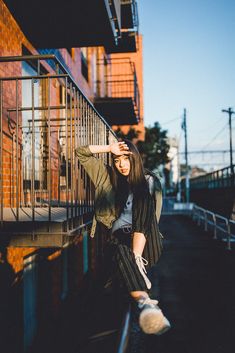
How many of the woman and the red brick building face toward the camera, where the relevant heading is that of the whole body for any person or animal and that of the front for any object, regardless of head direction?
1

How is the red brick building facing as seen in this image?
to the viewer's right

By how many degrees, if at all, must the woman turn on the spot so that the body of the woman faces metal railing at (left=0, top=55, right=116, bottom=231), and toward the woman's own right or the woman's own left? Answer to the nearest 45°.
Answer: approximately 135° to the woman's own right

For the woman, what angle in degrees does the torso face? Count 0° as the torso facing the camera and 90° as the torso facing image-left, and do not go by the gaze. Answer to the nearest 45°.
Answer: approximately 0°

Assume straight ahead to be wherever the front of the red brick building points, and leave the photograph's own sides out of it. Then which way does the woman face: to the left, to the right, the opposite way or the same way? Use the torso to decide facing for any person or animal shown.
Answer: to the right

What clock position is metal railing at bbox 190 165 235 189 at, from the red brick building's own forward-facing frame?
The metal railing is roughly at 10 o'clock from the red brick building.

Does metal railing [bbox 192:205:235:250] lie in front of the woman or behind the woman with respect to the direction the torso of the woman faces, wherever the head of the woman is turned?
behind

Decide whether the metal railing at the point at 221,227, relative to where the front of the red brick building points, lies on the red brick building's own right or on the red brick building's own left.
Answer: on the red brick building's own left

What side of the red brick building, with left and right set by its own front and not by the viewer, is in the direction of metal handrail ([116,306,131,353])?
right
